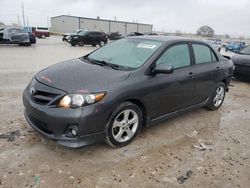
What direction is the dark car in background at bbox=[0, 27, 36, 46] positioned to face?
to the viewer's right

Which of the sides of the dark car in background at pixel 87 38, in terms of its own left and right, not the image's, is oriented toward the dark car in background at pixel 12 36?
front

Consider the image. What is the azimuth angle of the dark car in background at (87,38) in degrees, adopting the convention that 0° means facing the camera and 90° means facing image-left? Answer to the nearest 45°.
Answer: approximately 45°

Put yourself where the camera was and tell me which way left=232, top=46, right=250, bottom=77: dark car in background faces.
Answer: facing the viewer and to the left of the viewer

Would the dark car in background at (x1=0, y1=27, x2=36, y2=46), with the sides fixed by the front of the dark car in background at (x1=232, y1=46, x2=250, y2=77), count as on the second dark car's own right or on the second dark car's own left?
on the second dark car's own right

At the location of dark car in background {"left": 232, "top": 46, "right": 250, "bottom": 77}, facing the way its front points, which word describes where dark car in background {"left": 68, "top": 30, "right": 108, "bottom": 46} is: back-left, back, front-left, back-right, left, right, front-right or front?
right

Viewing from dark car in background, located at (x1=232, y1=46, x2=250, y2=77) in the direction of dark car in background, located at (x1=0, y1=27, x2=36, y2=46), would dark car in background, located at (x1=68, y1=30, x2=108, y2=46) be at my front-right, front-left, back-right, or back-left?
front-right

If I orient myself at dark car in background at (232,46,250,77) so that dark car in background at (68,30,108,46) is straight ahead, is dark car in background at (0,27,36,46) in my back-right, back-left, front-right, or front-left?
front-left

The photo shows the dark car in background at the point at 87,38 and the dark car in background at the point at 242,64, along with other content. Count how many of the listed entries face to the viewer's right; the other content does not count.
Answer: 0
